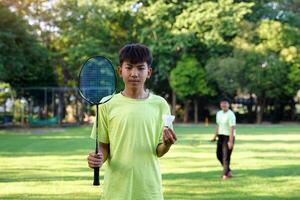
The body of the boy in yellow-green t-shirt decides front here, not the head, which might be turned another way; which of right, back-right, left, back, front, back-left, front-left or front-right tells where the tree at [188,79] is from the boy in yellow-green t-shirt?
back

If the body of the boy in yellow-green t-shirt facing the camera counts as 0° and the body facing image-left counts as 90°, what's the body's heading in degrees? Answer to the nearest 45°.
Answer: approximately 0°

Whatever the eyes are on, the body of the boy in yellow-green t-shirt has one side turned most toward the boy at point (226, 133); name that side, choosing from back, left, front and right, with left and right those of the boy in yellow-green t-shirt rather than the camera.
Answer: back
